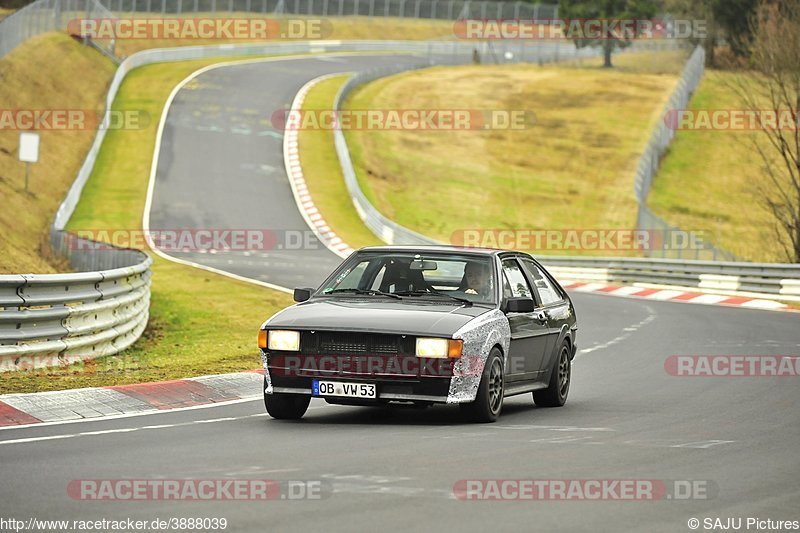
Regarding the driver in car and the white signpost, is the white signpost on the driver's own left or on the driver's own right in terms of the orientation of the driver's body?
on the driver's own right

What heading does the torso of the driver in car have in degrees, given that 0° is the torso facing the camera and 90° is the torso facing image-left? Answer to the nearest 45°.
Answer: approximately 45°

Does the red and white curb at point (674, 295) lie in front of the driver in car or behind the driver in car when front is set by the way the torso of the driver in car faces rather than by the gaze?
behind

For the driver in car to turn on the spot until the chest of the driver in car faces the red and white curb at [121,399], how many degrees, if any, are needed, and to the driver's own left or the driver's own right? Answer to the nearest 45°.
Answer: approximately 45° to the driver's own right

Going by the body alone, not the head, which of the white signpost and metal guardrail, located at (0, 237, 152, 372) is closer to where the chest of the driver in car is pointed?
the metal guardrail

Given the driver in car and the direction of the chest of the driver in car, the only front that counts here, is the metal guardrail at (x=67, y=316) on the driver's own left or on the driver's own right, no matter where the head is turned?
on the driver's own right

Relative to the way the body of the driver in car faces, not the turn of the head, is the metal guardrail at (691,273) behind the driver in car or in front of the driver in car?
behind

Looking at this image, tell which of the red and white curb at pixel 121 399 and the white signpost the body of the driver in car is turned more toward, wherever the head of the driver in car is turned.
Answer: the red and white curb
